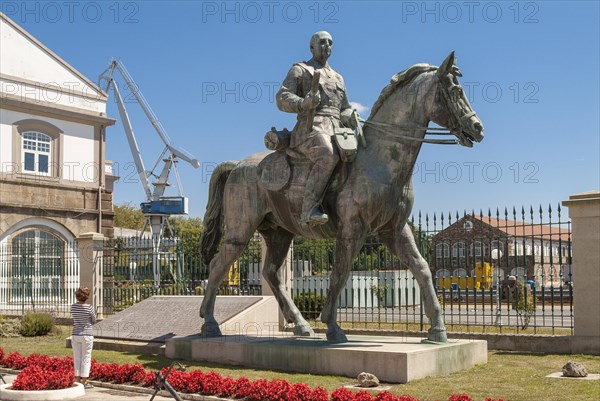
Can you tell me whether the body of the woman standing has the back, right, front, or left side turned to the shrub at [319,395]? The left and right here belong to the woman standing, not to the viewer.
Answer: right

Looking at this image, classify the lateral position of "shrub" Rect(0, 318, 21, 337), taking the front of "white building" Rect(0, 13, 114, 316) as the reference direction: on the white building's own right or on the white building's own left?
on the white building's own right

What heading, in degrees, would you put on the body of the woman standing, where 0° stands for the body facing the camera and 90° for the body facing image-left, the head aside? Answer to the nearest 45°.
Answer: approximately 225°

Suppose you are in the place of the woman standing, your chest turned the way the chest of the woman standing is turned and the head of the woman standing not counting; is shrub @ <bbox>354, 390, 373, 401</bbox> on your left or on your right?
on your right

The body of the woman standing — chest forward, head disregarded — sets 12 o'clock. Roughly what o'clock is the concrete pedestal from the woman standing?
The concrete pedestal is roughly at 2 o'clock from the woman standing.

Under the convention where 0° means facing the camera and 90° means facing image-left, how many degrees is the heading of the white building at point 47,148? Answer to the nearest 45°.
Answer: approximately 315°
